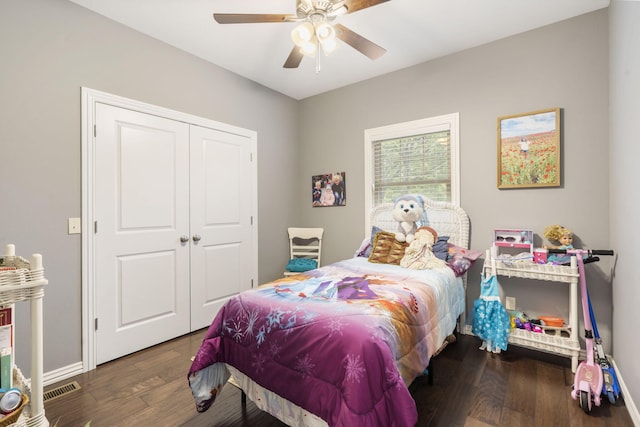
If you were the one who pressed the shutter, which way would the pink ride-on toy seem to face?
facing away from the viewer

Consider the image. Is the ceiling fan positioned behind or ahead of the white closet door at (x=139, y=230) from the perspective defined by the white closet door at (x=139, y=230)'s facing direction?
ahead

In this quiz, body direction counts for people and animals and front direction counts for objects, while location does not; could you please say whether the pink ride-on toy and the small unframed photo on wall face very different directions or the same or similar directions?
very different directions

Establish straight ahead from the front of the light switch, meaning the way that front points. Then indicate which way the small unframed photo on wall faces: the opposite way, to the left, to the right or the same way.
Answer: to the right

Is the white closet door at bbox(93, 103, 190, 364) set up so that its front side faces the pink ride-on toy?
yes

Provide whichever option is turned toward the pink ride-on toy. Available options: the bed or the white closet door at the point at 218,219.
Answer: the white closet door

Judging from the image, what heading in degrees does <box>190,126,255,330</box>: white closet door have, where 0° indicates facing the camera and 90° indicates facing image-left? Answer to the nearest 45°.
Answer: approximately 315°

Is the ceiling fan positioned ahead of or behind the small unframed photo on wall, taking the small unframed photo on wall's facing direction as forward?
ahead

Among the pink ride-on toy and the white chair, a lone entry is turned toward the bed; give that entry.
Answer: the white chair
